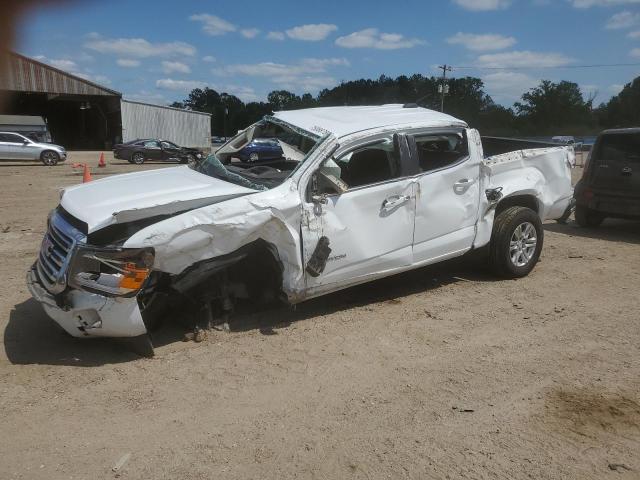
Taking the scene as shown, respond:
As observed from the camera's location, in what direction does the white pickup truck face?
facing the viewer and to the left of the viewer

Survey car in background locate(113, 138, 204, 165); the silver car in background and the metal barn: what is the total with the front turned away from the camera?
0

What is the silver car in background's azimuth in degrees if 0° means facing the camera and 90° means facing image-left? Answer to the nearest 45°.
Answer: approximately 270°

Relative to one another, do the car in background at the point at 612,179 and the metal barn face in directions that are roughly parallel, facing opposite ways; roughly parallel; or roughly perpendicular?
roughly parallel, facing opposite ways

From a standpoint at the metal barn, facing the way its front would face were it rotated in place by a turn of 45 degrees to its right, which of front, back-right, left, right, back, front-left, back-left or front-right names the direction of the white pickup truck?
left

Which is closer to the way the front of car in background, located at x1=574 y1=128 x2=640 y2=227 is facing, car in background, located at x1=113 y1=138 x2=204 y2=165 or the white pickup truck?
the car in background

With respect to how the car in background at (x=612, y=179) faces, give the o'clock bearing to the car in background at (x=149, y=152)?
the car in background at (x=149, y=152) is roughly at 10 o'clock from the car in background at (x=612, y=179).

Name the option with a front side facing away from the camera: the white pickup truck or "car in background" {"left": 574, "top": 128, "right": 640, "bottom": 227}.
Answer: the car in background

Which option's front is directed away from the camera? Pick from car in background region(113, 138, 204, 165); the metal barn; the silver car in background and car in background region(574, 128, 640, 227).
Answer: car in background region(574, 128, 640, 227)

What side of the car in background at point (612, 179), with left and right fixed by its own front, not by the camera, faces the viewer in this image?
back

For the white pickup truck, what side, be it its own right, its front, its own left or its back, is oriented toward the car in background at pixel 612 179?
back

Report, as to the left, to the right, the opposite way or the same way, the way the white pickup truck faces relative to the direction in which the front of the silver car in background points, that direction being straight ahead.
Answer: the opposite way

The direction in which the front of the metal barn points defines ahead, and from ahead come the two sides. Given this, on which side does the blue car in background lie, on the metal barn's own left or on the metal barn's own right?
on the metal barn's own left

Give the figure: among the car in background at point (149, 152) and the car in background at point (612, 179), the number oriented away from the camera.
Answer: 1

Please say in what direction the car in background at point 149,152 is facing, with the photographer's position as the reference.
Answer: facing to the right of the viewer
